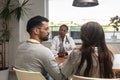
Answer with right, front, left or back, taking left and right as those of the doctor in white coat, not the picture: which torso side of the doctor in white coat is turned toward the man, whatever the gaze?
front

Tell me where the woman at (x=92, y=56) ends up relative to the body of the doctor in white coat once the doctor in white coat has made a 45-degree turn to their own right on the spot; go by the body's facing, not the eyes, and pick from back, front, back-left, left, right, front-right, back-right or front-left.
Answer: front-left

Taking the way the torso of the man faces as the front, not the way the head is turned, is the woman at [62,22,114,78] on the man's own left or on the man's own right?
on the man's own right

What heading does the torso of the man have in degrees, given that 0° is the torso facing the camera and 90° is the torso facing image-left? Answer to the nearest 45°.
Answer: approximately 225°

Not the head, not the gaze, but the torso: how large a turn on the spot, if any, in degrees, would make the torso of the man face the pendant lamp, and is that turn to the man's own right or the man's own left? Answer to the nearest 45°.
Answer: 0° — they already face it

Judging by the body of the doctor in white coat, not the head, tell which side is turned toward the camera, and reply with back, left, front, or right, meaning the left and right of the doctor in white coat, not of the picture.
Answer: front

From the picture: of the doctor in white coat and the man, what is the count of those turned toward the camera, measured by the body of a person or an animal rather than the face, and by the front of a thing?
1

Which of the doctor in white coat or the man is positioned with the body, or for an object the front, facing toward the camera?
the doctor in white coat
